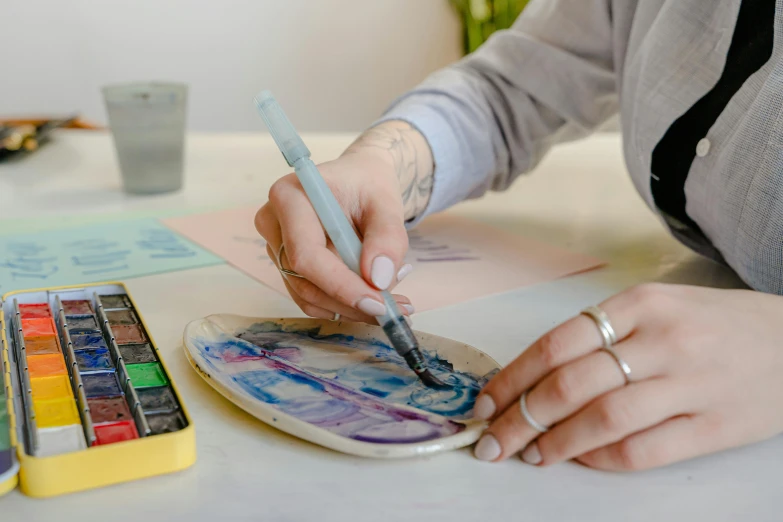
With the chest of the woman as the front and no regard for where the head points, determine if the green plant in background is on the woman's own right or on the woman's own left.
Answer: on the woman's own right

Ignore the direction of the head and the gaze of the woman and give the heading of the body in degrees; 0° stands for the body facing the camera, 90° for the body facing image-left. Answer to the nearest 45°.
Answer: approximately 45°

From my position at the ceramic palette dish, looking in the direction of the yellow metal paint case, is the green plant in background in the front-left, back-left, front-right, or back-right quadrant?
back-right
